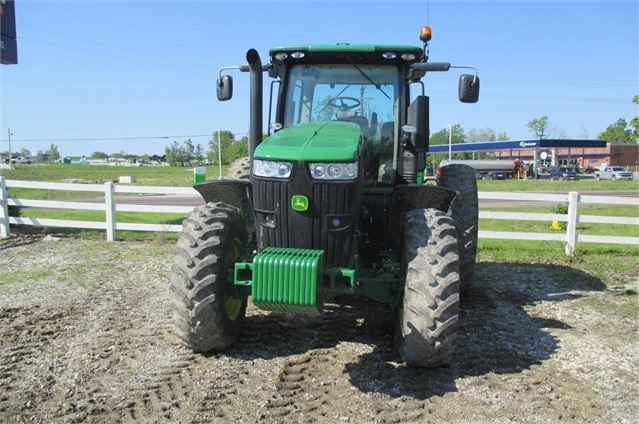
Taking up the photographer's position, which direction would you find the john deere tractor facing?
facing the viewer

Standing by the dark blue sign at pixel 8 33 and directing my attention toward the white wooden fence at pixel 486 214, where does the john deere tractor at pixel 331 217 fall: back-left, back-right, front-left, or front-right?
front-right
